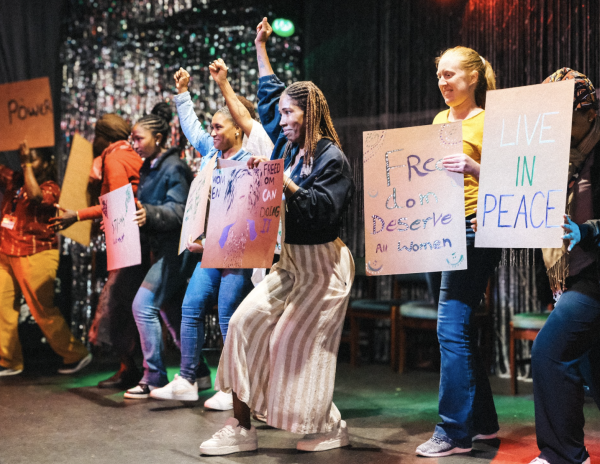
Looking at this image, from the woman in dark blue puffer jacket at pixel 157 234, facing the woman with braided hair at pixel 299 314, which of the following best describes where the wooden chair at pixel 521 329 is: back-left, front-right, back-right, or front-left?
front-left

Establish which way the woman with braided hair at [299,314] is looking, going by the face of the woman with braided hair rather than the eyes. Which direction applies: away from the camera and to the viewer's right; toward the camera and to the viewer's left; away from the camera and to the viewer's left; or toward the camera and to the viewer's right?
toward the camera and to the viewer's left

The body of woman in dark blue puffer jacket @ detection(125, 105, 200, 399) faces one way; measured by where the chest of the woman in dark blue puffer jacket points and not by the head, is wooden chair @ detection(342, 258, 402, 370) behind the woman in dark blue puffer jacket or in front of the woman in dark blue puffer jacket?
behind

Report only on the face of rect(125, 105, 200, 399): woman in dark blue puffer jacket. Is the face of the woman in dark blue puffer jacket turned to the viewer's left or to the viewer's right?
to the viewer's left

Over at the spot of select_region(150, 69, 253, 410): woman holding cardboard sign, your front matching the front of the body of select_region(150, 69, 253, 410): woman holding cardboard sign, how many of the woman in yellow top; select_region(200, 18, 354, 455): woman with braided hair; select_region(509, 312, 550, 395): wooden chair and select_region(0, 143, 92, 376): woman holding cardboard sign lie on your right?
1

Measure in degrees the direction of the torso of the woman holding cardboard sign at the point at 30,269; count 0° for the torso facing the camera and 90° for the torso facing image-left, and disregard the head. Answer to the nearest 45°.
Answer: approximately 45°

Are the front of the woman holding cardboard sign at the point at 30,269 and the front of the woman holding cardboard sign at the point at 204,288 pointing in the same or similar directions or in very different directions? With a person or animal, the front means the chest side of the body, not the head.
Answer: same or similar directions

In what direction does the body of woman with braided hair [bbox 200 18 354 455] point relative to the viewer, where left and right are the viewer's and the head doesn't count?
facing to the left of the viewer

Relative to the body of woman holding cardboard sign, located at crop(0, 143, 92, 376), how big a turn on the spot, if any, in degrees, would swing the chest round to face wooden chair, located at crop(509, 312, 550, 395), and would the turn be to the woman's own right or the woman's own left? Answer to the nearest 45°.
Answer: approximately 90° to the woman's own left
